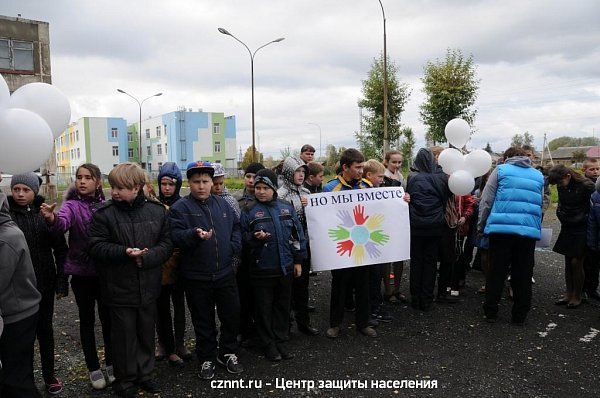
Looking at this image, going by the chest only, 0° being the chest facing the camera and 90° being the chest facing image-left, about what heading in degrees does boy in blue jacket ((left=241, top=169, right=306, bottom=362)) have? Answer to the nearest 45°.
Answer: approximately 0°

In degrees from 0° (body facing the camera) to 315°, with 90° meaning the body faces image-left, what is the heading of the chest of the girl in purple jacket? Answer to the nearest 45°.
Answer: approximately 45°

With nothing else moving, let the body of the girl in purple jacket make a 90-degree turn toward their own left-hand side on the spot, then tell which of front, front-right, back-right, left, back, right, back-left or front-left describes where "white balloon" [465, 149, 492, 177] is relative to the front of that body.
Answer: front-left

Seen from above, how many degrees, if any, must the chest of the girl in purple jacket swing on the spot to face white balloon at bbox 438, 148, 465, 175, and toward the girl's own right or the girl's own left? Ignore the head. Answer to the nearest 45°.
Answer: approximately 135° to the girl's own left

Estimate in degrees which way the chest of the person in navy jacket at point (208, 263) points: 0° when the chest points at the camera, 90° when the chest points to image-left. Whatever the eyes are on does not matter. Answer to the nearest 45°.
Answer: approximately 0°

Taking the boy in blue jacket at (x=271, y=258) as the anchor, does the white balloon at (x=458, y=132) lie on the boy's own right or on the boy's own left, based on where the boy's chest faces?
on the boy's own left

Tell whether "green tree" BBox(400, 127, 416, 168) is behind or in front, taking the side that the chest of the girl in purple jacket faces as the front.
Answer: behind
